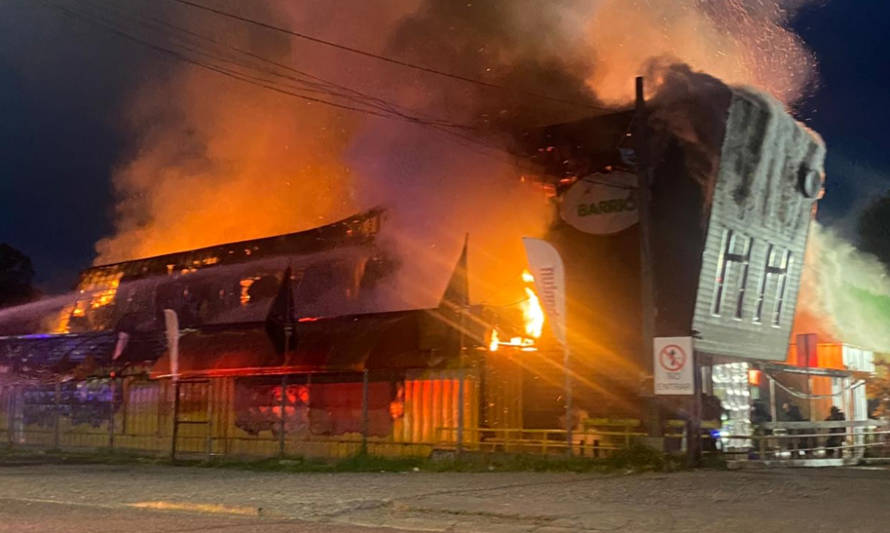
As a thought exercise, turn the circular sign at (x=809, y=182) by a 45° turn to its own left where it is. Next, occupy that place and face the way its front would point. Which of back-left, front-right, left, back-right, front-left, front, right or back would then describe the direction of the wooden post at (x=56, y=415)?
back

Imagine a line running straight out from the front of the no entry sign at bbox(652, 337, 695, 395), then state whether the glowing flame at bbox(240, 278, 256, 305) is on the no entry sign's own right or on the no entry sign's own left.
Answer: on the no entry sign's own right

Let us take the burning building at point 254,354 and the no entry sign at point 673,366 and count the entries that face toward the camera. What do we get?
2
